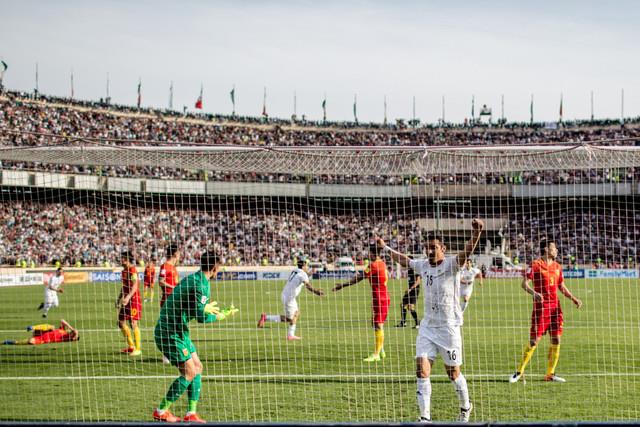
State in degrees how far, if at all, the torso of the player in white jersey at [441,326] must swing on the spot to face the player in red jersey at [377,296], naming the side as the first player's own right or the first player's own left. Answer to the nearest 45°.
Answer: approximately 180°

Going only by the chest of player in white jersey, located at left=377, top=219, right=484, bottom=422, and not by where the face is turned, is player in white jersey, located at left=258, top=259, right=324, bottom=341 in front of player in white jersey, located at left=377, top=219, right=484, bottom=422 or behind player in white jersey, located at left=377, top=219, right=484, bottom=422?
behind

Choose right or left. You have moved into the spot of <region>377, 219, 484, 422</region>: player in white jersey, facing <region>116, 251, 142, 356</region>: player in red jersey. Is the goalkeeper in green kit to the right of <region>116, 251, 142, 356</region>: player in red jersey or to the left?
left

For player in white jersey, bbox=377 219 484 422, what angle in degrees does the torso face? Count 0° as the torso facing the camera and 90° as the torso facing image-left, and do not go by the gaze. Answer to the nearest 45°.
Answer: approximately 0°

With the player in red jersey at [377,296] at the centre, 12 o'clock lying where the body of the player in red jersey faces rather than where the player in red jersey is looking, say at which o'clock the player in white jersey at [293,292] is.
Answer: The player in white jersey is roughly at 2 o'clock from the player in red jersey.

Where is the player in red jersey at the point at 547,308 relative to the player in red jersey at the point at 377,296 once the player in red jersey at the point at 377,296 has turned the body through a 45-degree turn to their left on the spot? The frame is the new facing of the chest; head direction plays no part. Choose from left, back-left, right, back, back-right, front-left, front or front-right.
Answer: left

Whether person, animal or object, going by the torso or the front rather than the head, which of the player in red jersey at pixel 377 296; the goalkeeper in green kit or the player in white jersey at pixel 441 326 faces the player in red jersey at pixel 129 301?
the player in red jersey at pixel 377 296

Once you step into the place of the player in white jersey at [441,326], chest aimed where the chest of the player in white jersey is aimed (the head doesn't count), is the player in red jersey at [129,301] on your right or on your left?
on your right

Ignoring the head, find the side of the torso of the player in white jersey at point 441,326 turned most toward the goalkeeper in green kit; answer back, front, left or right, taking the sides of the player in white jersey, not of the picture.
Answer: right
